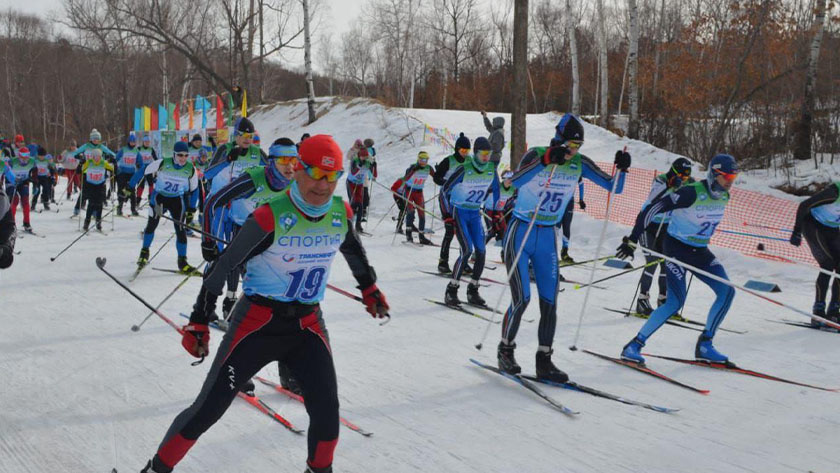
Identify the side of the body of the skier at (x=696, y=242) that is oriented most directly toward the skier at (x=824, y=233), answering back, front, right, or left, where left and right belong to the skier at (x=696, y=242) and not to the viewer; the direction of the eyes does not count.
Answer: left

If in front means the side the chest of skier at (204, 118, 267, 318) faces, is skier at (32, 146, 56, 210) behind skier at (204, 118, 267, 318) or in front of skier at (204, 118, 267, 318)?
behind

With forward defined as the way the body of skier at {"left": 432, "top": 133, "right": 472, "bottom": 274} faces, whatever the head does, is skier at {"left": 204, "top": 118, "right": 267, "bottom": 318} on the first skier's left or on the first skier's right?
on the first skier's right

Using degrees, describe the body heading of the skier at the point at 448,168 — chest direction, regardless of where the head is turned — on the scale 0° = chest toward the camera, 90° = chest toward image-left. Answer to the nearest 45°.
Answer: approximately 315°

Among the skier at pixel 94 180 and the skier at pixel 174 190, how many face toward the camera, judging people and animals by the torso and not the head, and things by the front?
2

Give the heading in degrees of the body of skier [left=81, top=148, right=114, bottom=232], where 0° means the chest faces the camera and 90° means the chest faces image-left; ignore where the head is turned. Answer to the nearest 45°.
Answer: approximately 0°

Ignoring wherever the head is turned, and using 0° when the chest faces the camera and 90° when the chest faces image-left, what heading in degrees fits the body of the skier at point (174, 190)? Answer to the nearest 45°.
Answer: approximately 0°
